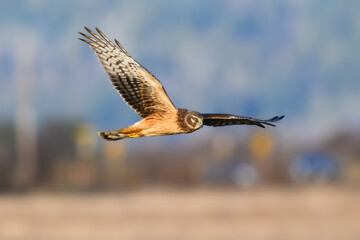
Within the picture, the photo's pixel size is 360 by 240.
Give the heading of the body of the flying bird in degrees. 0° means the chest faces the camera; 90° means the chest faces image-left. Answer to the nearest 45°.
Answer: approximately 315°
